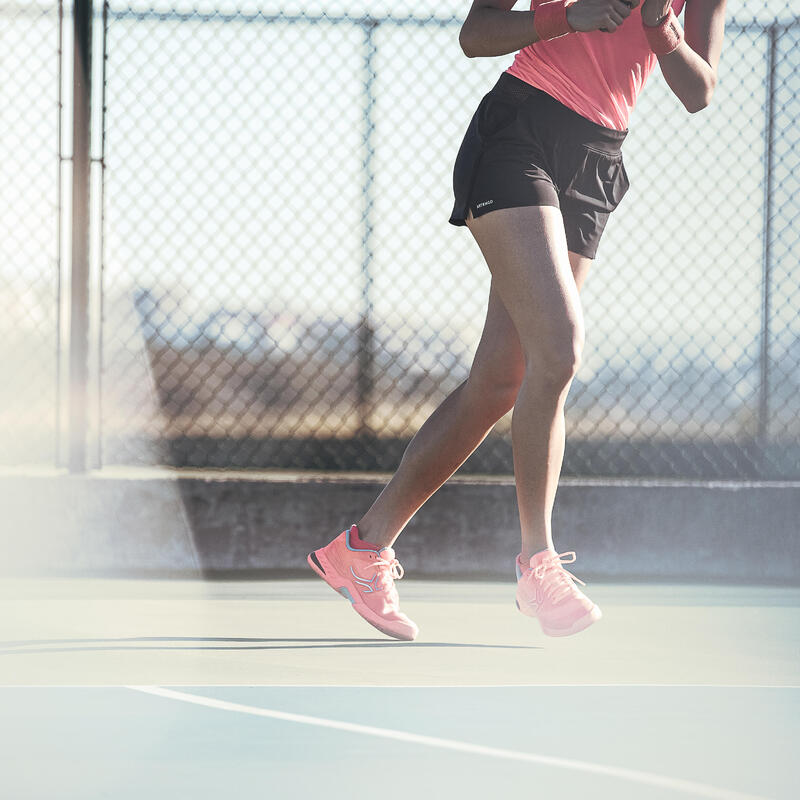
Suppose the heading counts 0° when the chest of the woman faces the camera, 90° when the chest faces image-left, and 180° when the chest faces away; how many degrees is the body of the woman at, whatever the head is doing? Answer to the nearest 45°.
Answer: approximately 315°

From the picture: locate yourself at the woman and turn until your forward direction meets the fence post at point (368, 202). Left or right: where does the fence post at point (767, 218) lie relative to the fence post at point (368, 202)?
right

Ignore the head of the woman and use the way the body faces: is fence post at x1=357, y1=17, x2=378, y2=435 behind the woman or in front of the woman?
behind
